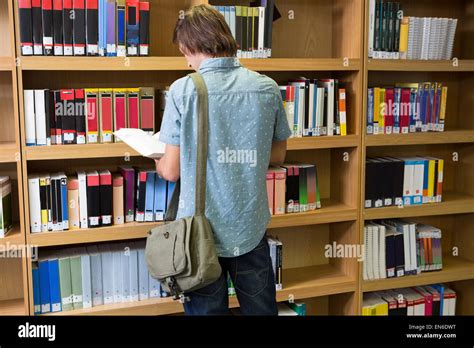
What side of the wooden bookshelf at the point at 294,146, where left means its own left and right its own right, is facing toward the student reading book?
front

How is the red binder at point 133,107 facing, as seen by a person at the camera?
facing the viewer

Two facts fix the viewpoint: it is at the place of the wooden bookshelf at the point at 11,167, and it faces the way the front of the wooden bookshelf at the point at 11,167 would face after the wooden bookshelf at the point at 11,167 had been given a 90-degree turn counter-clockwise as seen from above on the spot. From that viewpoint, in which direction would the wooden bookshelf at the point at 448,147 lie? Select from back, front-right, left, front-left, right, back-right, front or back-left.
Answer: front

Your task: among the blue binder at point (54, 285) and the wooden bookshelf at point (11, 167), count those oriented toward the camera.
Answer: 2

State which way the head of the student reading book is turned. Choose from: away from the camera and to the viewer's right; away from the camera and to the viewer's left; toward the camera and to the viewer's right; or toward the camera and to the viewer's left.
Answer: away from the camera and to the viewer's left

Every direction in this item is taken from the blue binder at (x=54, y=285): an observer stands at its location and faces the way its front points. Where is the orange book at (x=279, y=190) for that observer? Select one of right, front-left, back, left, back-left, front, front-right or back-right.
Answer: left

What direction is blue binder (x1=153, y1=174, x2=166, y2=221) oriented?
toward the camera

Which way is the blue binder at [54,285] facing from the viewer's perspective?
toward the camera

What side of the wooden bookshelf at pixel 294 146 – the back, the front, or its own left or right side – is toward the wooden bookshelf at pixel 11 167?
right
